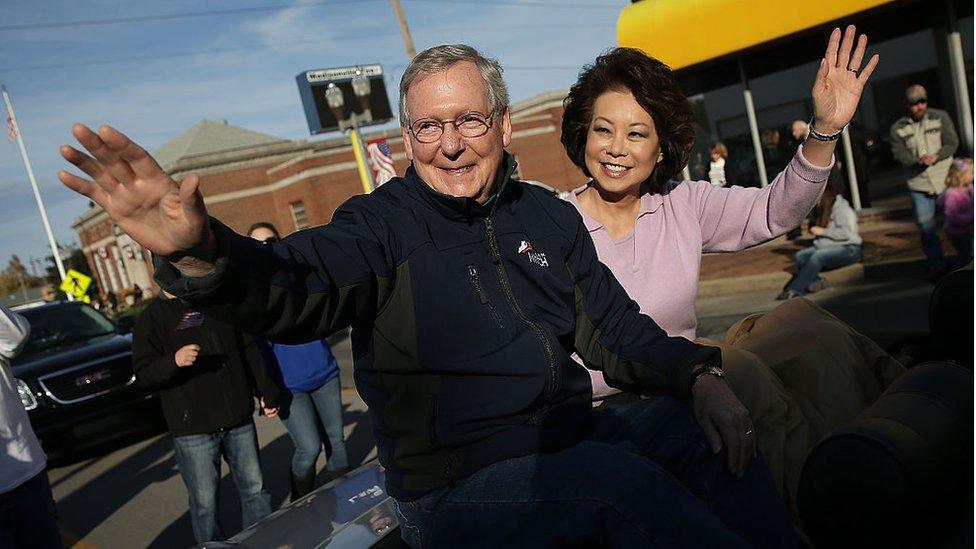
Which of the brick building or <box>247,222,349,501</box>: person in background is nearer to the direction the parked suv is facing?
the person in background

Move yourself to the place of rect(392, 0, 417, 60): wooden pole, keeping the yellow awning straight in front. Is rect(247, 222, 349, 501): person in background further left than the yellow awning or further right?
right

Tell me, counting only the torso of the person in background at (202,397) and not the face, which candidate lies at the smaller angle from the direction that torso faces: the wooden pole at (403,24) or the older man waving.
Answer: the older man waving

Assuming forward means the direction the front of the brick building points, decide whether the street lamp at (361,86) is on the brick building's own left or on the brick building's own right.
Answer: on the brick building's own left

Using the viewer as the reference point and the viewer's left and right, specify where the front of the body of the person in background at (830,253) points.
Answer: facing to the left of the viewer
